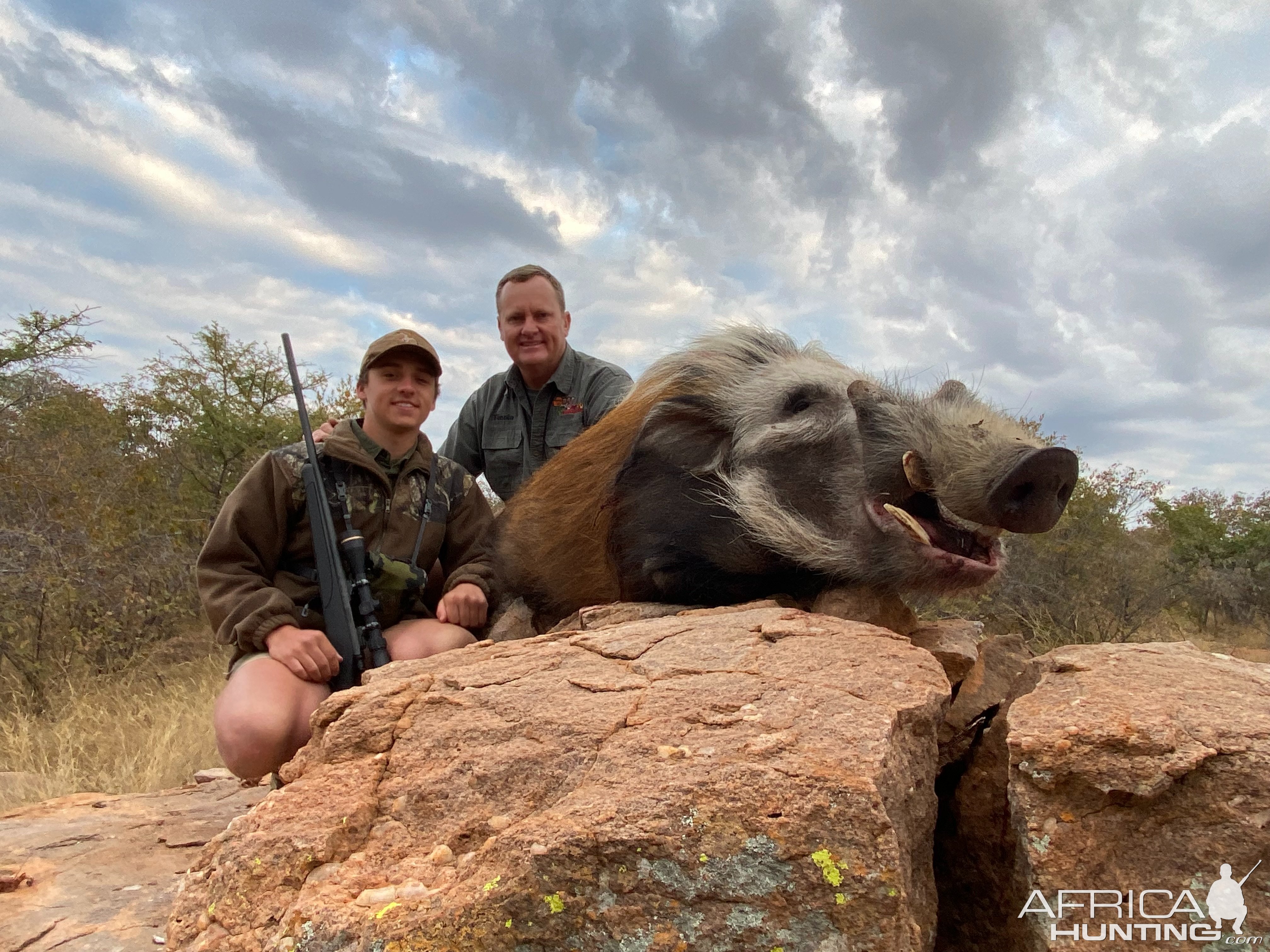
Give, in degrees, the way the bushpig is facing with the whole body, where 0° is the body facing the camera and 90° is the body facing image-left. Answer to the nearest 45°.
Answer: approximately 315°

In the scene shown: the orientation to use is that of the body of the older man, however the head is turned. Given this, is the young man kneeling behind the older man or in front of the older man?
in front

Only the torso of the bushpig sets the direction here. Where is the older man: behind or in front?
behind

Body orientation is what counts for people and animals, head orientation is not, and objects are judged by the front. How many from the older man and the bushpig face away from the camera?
0

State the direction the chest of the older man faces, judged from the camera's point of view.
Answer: toward the camera

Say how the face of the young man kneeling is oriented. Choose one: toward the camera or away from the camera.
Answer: toward the camera

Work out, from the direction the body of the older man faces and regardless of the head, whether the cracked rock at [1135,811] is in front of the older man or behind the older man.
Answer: in front

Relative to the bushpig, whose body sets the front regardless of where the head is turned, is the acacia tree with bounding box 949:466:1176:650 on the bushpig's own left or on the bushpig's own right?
on the bushpig's own left
